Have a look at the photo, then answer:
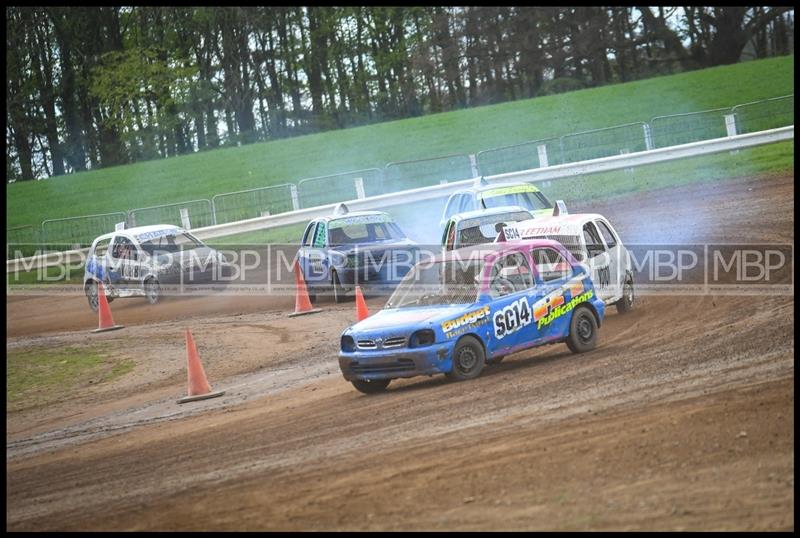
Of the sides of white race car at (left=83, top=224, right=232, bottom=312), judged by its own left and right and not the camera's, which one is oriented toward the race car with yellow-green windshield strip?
front

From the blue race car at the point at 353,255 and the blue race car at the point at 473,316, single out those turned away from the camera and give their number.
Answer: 0

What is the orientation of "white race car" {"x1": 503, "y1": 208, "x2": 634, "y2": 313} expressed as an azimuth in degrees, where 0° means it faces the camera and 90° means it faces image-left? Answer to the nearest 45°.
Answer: approximately 45°

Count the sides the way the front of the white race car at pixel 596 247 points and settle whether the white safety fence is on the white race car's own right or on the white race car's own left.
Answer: on the white race car's own right

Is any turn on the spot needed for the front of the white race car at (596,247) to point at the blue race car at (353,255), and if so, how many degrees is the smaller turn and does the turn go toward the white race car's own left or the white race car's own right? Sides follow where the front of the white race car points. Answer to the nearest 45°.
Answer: approximately 90° to the white race car's own right

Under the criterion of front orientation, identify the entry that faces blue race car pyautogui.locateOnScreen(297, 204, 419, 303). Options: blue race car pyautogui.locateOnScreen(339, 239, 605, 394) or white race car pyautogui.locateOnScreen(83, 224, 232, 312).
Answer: the white race car

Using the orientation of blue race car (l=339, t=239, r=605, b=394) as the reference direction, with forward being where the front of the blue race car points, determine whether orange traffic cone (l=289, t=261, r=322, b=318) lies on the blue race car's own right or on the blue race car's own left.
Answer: on the blue race car's own right

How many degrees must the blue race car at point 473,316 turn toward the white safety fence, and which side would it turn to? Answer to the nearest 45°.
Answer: approximately 135° to its right
